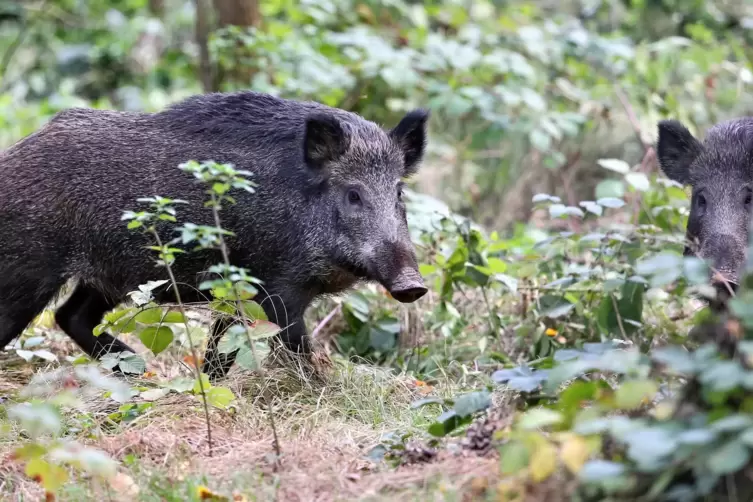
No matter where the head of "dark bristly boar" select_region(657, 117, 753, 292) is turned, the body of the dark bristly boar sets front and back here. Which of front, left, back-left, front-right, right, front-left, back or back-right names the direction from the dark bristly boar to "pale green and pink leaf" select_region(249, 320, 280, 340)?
front-right

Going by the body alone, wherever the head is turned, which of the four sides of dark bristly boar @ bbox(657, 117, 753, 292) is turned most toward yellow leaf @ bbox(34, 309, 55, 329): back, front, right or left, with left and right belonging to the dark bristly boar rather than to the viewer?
right

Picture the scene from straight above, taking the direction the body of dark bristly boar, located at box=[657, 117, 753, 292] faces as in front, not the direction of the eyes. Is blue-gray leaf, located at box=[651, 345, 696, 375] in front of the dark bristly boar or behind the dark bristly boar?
in front

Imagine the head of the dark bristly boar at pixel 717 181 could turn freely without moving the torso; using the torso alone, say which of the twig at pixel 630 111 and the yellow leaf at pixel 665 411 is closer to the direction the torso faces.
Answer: the yellow leaf

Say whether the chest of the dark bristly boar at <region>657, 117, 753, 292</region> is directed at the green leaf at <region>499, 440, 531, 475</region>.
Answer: yes

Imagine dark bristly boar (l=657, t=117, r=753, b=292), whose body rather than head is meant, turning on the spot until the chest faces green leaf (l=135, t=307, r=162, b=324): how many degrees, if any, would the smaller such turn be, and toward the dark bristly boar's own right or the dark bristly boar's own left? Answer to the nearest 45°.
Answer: approximately 45° to the dark bristly boar's own right

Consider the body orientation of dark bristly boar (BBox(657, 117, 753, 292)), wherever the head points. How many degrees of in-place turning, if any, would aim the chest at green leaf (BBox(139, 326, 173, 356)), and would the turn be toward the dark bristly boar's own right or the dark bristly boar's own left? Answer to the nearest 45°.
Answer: approximately 45° to the dark bristly boar's own right

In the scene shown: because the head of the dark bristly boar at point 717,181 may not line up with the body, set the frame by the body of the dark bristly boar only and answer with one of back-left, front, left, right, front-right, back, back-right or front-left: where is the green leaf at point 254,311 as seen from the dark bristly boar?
front-right

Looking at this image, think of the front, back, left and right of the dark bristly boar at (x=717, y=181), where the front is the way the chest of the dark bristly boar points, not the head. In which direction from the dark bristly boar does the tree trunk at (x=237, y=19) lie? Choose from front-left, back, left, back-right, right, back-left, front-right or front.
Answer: back-right

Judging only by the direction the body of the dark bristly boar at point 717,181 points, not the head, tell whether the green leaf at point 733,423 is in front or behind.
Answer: in front

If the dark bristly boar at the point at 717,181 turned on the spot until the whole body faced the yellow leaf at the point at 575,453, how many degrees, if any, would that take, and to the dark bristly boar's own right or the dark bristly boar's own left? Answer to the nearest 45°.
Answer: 0° — it already faces it

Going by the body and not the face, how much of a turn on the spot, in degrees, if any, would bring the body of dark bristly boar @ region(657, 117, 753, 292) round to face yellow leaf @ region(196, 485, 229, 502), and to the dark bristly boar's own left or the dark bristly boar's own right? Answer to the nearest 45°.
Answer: approximately 45° to the dark bristly boar's own right

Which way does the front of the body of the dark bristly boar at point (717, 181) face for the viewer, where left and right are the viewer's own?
facing the viewer

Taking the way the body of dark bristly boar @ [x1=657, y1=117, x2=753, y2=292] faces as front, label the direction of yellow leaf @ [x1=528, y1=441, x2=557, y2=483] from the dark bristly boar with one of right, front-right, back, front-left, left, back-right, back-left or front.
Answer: front

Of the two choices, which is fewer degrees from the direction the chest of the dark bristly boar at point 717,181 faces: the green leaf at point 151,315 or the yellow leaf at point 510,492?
the yellow leaf

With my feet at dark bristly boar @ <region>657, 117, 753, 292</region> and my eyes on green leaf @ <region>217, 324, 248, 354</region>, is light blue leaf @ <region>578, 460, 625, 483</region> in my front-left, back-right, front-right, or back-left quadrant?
front-left
